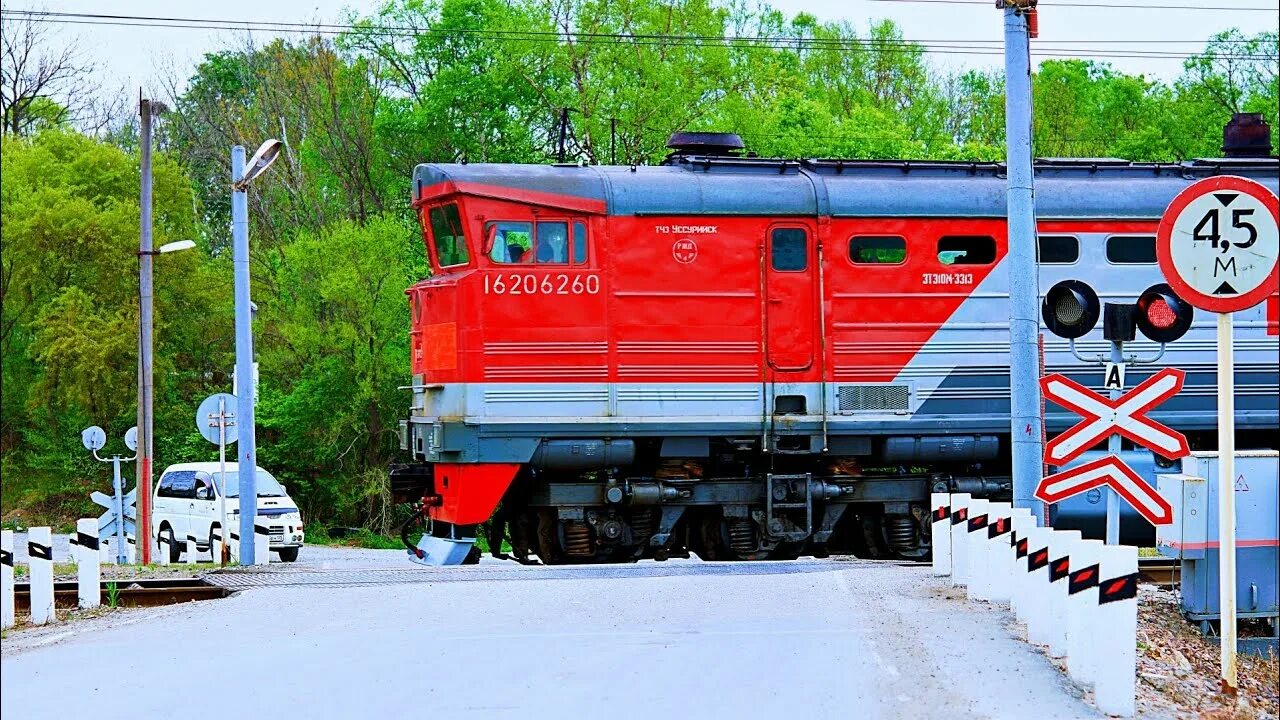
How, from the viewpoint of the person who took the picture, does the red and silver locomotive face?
facing to the left of the viewer

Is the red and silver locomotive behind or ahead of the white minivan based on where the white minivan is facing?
ahead

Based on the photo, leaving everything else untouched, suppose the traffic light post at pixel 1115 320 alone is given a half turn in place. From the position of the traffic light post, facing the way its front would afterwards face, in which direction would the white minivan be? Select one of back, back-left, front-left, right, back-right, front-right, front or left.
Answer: front-left

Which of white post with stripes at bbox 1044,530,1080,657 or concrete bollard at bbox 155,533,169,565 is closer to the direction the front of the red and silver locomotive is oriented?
the concrete bollard

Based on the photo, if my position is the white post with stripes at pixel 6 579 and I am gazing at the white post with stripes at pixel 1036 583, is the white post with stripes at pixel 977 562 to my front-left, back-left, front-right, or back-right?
front-left

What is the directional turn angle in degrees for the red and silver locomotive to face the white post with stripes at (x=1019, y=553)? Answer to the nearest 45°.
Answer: approximately 135° to its left

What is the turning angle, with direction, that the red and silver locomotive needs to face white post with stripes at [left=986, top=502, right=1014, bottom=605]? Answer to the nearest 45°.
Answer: approximately 135° to its left

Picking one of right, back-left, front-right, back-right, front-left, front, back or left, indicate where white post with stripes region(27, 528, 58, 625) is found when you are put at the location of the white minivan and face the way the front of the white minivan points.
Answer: front-right

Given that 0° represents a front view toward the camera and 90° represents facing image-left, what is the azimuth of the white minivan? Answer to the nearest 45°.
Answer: approximately 315°

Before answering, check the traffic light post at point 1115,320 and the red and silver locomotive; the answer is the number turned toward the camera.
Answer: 1

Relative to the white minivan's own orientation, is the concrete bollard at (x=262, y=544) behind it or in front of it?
in front

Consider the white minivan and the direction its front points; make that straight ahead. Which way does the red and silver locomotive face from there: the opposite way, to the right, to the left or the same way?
the opposite way

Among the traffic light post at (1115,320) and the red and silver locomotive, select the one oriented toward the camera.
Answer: the traffic light post

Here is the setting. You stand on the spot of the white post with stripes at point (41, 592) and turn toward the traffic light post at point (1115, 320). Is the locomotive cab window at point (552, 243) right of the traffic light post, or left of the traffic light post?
left

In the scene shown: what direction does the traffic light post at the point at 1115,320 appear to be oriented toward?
toward the camera

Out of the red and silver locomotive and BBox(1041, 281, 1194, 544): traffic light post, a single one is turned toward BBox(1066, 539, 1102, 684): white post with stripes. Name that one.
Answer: the traffic light post

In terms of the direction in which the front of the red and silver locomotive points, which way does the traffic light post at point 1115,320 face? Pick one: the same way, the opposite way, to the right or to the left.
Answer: to the left
